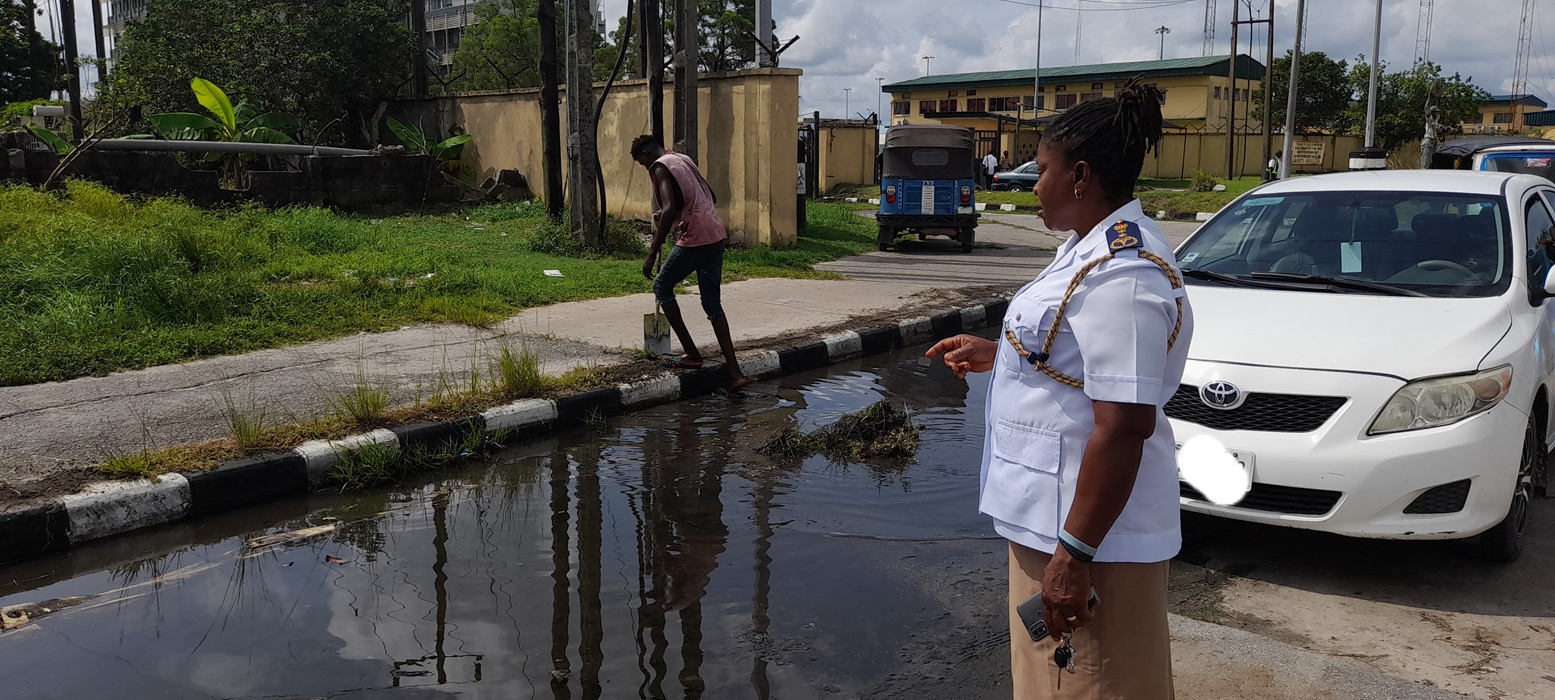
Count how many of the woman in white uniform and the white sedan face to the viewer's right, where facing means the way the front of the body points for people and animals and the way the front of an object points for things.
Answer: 0

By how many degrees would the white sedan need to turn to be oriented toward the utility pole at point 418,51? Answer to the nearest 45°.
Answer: approximately 90° to its right

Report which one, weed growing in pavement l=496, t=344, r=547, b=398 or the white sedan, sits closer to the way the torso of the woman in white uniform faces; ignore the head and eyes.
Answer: the weed growing in pavement

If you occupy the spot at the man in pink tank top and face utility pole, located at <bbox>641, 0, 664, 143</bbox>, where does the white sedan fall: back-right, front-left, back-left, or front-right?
back-right

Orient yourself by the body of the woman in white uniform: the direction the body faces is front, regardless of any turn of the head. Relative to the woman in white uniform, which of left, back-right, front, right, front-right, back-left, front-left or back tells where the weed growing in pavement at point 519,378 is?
front-right

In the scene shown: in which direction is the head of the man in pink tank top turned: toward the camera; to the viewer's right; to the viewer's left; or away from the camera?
to the viewer's left

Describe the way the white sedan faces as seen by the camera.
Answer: facing the viewer and to the left of the viewer

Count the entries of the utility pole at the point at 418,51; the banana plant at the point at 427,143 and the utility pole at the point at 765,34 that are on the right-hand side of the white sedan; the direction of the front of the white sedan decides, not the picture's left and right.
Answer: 3

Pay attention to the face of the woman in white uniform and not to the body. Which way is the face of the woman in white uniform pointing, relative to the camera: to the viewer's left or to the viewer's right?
to the viewer's left

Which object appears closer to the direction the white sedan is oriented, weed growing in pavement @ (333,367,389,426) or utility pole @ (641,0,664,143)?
the weed growing in pavement

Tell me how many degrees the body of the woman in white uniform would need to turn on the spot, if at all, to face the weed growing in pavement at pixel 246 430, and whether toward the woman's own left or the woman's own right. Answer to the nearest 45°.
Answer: approximately 45° to the woman's own right

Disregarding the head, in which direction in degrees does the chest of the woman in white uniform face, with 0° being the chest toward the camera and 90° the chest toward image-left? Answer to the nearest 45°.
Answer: approximately 90°
